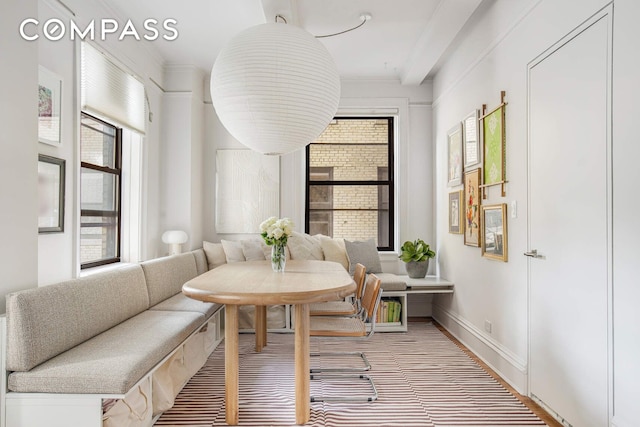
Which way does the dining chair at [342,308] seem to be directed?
to the viewer's left

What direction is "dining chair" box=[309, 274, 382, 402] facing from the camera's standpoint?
to the viewer's left

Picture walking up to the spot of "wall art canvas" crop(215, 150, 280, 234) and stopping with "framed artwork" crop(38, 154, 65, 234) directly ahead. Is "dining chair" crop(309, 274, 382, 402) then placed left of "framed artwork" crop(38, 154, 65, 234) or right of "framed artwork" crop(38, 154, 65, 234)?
left

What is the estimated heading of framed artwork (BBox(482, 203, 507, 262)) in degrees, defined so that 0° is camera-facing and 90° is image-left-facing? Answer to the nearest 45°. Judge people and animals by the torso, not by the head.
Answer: approximately 45°

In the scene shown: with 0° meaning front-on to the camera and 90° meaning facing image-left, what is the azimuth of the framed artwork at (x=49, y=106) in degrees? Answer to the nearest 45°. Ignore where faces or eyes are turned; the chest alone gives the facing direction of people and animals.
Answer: approximately 315°

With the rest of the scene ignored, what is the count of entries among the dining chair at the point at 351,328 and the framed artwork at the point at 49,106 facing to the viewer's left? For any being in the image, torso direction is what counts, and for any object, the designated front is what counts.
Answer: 1

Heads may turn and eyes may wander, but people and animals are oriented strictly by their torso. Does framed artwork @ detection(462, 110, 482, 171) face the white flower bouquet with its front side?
yes

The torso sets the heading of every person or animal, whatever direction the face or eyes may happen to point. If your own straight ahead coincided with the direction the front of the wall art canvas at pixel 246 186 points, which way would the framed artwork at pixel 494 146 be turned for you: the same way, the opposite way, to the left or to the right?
to the right
